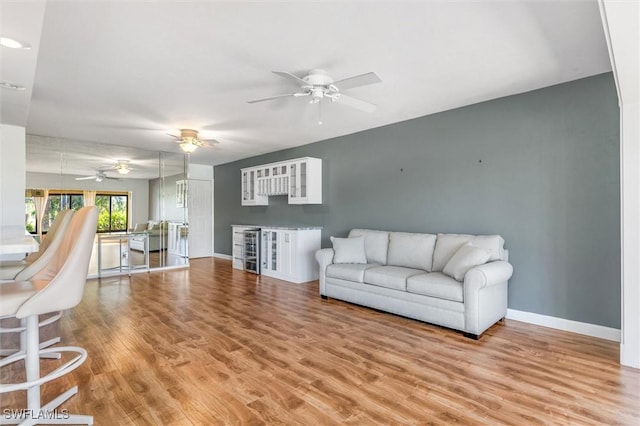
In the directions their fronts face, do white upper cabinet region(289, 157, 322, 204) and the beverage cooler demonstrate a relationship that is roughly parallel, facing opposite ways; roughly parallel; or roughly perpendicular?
roughly parallel

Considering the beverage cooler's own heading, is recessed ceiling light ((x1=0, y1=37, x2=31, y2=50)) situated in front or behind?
in front

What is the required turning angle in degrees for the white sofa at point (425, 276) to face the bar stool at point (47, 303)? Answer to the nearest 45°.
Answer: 0° — it already faces it

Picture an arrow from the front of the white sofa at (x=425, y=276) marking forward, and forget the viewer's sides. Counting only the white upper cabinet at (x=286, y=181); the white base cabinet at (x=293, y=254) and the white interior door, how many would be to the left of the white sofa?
0

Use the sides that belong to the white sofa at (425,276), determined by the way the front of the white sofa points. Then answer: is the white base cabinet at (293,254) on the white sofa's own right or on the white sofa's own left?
on the white sofa's own right

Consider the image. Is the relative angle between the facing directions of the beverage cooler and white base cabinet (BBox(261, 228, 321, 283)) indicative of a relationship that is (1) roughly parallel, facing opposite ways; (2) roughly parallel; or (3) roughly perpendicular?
roughly parallel

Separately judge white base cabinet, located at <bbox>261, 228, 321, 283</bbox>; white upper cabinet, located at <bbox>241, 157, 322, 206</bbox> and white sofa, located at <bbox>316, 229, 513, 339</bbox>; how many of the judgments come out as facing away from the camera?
0

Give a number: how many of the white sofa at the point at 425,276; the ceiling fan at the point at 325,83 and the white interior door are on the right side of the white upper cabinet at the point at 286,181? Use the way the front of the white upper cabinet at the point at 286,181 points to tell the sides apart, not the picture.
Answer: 1

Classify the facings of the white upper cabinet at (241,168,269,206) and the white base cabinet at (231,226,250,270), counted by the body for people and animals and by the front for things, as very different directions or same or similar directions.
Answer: same or similar directions

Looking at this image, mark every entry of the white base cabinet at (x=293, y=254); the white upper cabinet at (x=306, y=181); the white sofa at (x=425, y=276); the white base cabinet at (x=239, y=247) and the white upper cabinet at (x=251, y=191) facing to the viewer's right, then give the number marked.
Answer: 0

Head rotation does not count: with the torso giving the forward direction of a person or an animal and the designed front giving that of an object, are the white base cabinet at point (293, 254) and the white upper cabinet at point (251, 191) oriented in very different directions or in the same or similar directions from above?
same or similar directions

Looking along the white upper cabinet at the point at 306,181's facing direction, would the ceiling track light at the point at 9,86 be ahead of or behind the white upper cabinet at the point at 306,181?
ahead

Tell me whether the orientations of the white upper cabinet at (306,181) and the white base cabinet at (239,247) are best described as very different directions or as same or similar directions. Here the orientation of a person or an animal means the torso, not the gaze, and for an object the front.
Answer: same or similar directions

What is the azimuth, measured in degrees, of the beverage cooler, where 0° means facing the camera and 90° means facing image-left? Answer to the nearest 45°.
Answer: approximately 45°

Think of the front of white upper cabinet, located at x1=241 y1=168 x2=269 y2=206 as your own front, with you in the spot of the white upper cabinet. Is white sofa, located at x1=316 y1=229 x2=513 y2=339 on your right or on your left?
on your left

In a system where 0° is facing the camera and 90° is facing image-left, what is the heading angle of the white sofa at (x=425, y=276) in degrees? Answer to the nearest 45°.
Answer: approximately 45°

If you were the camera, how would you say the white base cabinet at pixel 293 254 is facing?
facing the viewer and to the left of the viewer
